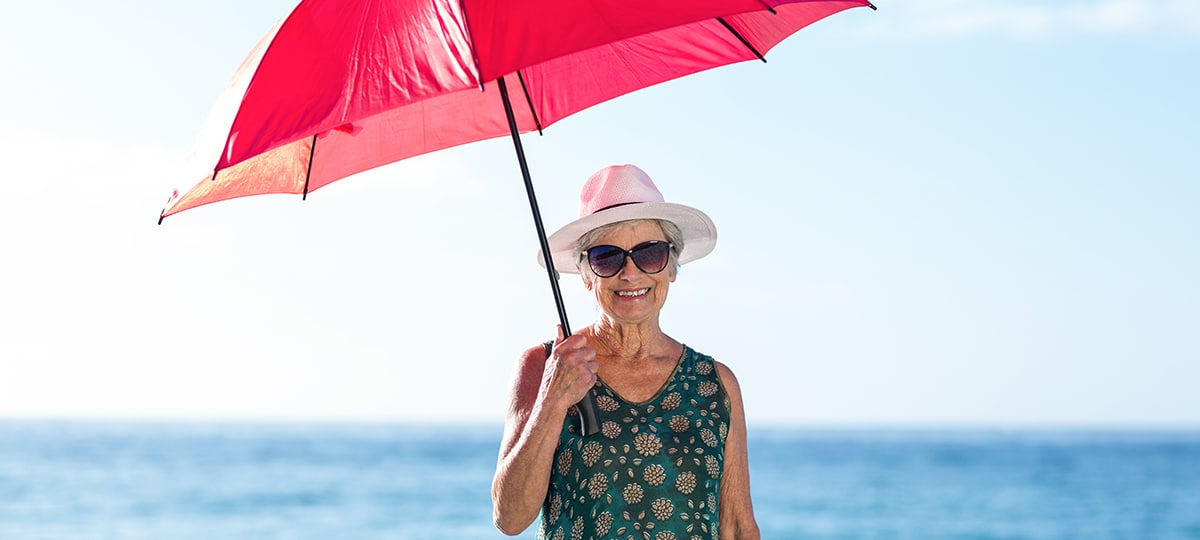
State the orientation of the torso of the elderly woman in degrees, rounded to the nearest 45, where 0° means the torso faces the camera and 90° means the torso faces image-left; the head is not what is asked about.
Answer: approximately 0°
